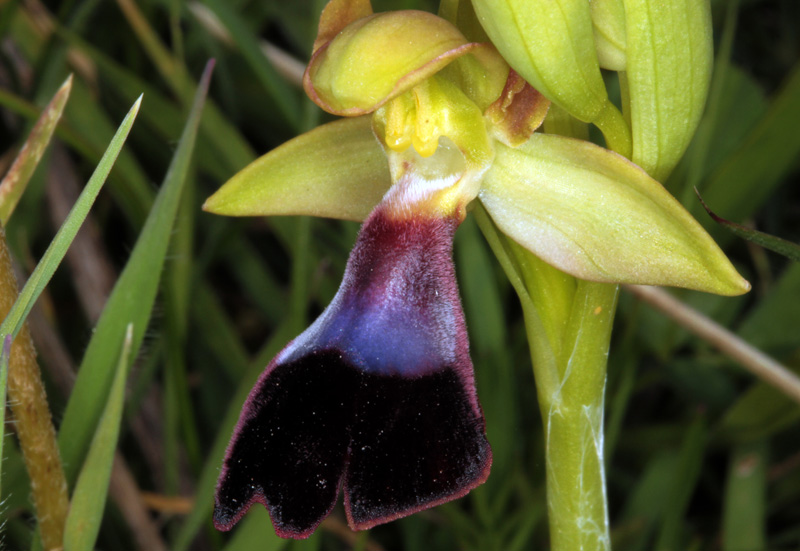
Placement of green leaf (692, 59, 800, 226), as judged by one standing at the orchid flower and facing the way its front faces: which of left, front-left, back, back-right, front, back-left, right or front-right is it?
back

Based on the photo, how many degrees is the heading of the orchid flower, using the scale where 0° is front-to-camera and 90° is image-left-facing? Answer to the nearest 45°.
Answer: approximately 45°

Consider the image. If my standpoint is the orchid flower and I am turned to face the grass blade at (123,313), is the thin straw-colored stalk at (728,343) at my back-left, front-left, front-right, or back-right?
back-right
